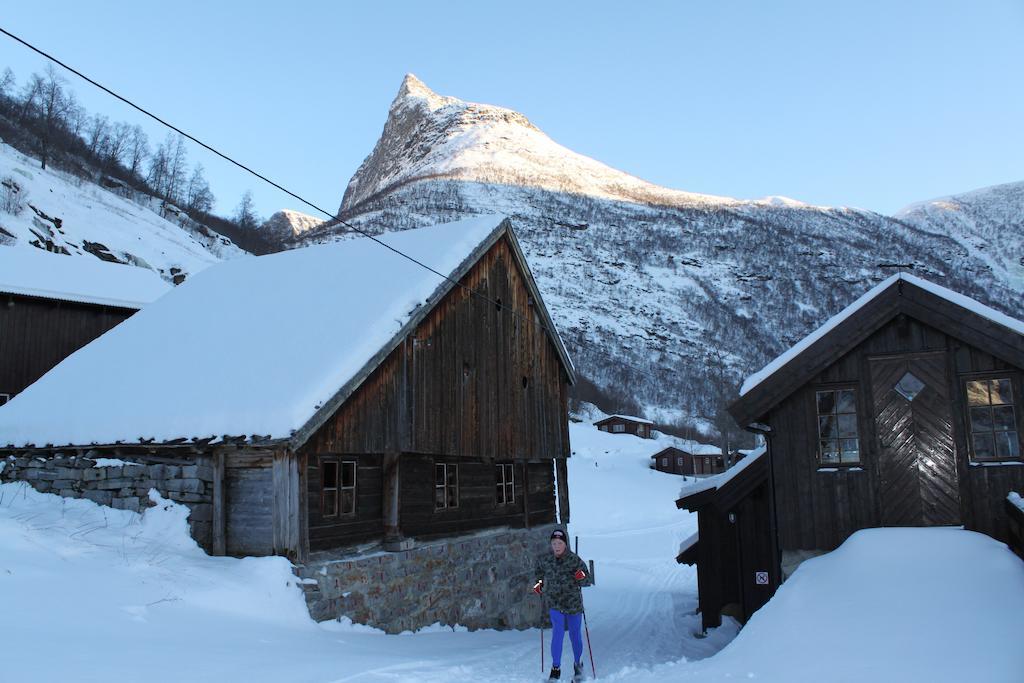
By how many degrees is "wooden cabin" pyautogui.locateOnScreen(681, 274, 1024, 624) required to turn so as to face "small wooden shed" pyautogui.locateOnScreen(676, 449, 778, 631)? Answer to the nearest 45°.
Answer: approximately 135° to its right

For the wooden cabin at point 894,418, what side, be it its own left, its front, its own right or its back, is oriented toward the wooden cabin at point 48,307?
right

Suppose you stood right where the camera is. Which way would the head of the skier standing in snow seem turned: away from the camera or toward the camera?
toward the camera

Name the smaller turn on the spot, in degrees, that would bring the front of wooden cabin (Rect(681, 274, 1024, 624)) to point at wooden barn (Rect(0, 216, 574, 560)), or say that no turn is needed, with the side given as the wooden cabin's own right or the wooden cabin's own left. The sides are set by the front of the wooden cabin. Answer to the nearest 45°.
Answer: approximately 90° to the wooden cabin's own right

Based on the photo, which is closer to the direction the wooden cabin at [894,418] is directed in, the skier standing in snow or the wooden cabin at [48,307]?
the skier standing in snow

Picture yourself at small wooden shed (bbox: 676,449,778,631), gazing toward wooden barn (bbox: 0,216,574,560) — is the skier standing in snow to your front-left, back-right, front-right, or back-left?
front-left

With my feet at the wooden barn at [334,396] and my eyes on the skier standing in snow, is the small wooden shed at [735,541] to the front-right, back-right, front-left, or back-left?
front-left

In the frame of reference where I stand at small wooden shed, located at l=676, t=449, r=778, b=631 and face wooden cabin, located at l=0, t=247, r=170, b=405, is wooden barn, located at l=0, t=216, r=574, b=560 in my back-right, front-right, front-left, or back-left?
front-left

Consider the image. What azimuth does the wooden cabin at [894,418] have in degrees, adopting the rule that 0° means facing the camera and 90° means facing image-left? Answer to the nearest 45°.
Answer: approximately 0°

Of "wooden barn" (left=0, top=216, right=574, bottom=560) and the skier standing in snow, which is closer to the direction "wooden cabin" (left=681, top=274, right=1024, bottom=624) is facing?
the skier standing in snow

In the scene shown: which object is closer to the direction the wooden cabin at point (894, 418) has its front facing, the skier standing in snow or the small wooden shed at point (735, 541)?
the skier standing in snow

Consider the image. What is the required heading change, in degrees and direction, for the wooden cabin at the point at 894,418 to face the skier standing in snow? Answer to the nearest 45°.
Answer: approximately 45° to its right
